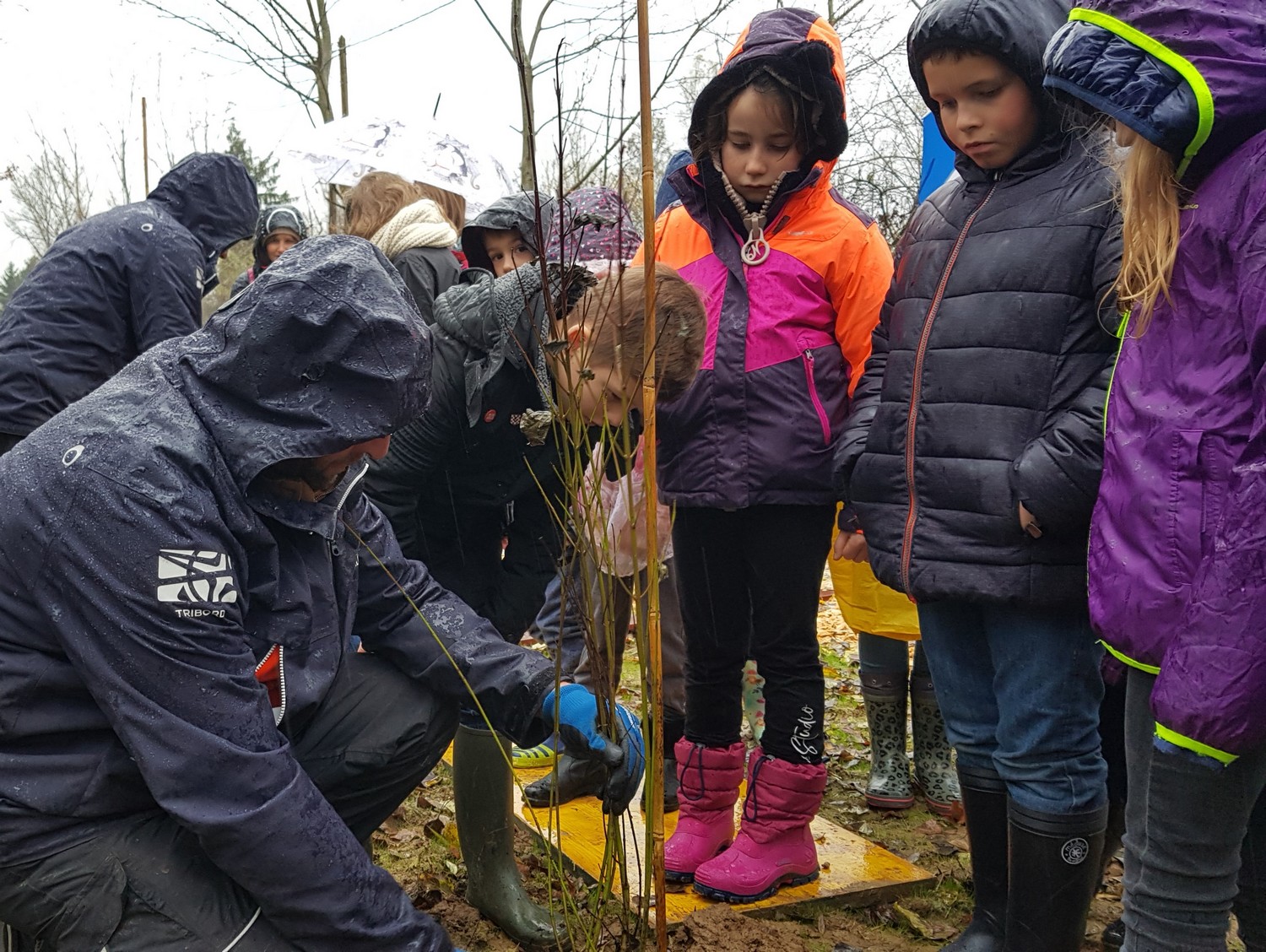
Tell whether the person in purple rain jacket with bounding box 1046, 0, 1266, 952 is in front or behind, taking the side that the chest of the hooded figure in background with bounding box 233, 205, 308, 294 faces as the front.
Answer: in front

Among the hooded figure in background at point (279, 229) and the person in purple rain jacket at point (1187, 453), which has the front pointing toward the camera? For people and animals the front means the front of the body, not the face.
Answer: the hooded figure in background

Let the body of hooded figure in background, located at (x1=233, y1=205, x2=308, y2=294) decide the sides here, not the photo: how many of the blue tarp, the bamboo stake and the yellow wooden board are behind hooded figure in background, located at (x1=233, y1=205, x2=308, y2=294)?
0

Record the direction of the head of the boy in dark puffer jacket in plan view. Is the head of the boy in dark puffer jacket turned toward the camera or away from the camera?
toward the camera

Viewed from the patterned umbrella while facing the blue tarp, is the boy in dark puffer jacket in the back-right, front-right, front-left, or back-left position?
front-right

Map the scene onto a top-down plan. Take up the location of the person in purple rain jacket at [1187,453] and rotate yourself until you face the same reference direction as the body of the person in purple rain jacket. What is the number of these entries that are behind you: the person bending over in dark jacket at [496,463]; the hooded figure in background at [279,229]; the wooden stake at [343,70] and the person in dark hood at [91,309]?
0

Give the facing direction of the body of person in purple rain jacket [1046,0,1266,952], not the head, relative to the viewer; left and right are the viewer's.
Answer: facing to the left of the viewer

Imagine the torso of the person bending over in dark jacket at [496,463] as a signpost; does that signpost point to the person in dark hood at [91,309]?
no

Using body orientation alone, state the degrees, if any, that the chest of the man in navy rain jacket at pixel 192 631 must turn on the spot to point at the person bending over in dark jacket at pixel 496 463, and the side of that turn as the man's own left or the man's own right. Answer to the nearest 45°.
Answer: approximately 90° to the man's own left

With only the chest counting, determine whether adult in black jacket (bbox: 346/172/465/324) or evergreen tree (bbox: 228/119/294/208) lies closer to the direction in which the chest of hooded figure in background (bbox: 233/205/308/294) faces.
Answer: the adult in black jacket

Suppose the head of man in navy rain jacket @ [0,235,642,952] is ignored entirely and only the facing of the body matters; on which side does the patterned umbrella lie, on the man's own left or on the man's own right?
on the man's own left

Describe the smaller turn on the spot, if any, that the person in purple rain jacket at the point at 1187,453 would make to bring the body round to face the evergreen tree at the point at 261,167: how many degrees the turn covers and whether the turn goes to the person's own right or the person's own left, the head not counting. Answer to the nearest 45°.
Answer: approximately 45° to the person's own right

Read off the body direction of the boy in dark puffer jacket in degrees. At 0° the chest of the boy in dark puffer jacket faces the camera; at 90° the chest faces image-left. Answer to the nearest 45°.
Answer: approximately 45°

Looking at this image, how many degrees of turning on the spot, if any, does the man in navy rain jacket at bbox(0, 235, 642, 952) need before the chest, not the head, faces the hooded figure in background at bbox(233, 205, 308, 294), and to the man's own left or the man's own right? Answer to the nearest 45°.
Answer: approximately 135° to the man's own left

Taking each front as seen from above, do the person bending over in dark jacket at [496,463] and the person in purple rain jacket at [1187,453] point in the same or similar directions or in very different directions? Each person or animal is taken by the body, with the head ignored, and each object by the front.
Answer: very different directions

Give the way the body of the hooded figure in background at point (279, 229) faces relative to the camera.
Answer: toward the camera
